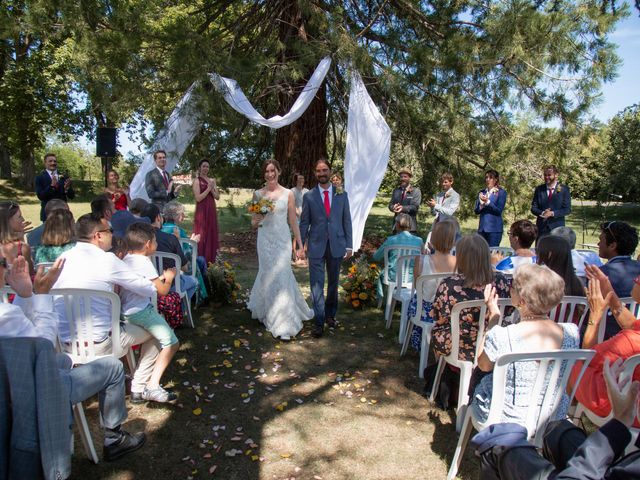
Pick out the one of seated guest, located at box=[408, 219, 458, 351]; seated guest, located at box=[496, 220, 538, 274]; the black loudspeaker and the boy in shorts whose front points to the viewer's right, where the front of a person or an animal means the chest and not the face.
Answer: the boy in shorts

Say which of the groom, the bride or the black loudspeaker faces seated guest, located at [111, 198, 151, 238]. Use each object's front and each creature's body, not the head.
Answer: the black loudspeaker

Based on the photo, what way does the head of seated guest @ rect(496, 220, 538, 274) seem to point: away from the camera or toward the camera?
away from the camera

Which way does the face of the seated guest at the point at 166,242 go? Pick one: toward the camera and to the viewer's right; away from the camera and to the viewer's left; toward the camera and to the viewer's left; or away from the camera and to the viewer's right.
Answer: away from the camera and to the viewer's right

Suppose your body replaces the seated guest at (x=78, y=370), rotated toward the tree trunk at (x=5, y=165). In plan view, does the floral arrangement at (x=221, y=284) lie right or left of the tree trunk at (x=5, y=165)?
right

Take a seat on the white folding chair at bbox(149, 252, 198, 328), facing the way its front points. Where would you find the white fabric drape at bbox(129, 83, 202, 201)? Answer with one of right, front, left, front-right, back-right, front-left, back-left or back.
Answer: front-left

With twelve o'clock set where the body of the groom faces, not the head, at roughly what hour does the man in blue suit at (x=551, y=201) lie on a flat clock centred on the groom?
The man in blue suit is roughly at 8 o'clock from the groom.

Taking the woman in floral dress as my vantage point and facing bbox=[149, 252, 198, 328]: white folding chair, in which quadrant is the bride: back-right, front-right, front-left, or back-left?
front-right

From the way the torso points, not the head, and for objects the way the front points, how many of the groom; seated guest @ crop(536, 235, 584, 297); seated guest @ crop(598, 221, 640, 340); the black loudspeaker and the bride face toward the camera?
3

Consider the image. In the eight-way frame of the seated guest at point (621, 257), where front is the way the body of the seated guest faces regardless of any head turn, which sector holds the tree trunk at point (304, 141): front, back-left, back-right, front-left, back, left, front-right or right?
front

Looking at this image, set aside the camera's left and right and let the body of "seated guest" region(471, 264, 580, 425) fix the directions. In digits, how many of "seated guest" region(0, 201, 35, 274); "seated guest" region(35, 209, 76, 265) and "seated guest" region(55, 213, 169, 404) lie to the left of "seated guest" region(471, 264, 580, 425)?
3

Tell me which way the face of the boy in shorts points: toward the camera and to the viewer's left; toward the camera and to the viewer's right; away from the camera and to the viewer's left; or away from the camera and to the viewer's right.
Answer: away from the camera and to the viewer's right

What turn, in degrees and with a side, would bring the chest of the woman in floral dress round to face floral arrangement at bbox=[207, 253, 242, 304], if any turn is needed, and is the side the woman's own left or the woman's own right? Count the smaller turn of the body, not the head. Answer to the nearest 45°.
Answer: approximately 45° to the woman's own left

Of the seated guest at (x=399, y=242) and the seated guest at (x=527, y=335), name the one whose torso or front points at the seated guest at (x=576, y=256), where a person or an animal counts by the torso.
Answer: the seated guest at (x=527, y=335)

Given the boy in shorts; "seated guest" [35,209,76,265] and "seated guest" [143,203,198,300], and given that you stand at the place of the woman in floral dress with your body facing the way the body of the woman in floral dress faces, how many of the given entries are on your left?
3

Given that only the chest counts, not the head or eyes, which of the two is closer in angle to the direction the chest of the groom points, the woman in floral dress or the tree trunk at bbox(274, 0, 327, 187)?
the woman in floral dress

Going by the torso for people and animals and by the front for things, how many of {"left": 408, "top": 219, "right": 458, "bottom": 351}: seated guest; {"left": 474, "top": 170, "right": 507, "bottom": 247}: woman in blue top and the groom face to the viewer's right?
0

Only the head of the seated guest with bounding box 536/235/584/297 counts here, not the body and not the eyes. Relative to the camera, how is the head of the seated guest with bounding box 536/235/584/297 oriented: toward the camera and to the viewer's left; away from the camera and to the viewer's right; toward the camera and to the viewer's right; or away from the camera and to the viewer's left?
away from the camera and to the viewer's left

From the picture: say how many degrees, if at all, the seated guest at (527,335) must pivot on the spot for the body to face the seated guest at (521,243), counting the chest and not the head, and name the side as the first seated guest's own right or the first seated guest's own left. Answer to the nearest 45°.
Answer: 0° — they already face them

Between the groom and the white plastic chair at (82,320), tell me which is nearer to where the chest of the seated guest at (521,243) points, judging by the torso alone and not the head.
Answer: the groom
